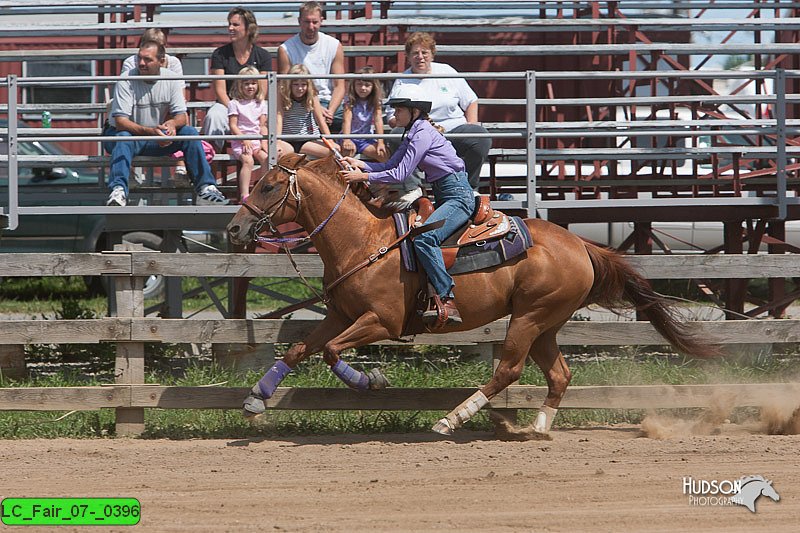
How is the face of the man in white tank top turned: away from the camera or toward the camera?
toward the camera

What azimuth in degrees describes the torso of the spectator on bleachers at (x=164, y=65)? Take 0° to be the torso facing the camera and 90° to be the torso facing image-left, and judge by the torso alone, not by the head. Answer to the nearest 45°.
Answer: approximately 0°

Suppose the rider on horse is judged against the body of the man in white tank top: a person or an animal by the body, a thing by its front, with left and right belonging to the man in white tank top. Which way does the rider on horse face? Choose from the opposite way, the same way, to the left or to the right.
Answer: to the right

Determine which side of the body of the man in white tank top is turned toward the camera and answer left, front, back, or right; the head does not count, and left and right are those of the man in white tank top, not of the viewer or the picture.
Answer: front

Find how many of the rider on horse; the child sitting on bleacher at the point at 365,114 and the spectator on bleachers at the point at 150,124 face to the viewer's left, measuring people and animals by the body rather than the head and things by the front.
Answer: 1

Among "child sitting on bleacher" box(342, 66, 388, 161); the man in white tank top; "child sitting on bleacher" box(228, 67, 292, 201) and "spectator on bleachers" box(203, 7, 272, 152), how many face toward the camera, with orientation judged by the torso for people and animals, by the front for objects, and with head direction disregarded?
4

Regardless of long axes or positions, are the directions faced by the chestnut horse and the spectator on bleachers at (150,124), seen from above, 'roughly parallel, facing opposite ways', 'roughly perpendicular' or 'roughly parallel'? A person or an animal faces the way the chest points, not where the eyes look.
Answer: roughly perpendicular

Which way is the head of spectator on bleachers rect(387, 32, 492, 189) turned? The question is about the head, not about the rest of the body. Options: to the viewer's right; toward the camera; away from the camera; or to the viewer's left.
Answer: toward the camera

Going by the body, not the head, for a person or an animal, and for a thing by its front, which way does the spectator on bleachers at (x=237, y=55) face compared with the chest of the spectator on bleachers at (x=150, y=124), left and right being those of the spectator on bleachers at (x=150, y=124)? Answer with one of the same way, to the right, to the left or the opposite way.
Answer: the same way

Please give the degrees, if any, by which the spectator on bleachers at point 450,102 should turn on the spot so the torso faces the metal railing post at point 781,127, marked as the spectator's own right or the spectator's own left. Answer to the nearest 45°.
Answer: approximately 90° to the spectator's own left

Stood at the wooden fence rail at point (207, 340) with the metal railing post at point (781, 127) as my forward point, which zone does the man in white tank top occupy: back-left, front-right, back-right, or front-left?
front-left

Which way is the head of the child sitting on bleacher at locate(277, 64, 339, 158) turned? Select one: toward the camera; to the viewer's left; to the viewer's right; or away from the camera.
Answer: toward the camera

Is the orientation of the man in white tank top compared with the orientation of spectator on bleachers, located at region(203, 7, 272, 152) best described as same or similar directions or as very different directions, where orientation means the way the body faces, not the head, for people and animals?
same or similar directions

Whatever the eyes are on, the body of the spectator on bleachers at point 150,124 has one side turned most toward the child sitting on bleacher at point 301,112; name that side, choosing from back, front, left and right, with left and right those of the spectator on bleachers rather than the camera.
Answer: left

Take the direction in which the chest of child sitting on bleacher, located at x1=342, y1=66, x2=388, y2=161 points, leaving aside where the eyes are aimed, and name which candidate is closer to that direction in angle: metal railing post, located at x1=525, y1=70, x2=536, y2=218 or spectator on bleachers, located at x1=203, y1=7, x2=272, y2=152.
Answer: the metal railing post

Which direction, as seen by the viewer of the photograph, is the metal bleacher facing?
facing the viewer

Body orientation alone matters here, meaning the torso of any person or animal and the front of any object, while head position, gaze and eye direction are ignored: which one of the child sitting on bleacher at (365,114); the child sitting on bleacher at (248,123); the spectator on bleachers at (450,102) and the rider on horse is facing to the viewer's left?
the rider on horse
